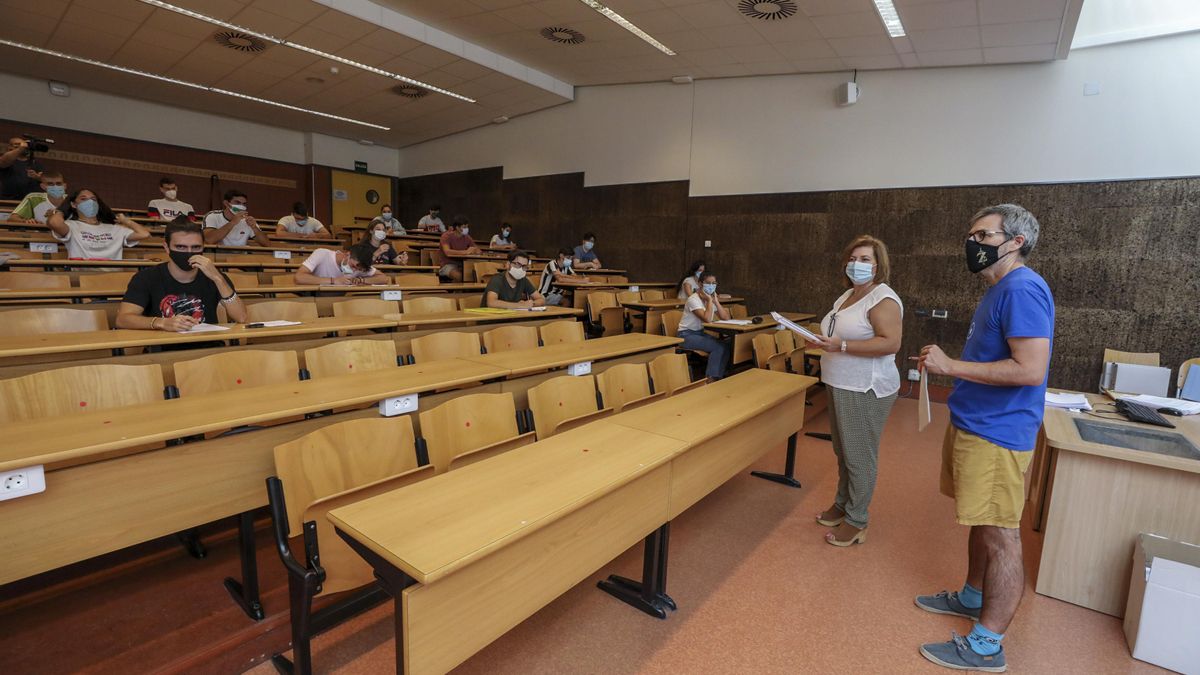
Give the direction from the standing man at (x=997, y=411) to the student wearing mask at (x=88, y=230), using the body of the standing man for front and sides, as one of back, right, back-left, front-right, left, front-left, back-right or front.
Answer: front

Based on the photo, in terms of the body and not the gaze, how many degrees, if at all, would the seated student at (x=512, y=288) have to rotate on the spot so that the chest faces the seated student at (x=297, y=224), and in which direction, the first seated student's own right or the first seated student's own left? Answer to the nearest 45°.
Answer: approximately 135° to the first seated student's own right

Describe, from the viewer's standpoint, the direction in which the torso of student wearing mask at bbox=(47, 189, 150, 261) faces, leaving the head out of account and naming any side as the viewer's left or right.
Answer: facing the viewer

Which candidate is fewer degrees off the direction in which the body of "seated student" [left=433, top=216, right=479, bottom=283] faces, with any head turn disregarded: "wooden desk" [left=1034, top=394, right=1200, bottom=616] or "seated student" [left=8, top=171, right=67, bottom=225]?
the wooden desk

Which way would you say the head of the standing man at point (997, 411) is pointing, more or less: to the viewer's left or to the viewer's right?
to the viewer's left

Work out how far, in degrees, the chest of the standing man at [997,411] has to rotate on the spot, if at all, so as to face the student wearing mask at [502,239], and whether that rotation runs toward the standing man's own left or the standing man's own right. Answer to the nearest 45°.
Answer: approximately 45° to the standing man's own right

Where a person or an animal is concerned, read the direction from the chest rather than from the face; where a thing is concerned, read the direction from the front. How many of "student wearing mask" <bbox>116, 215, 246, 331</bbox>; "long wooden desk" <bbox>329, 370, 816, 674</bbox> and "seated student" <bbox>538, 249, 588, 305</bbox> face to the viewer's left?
0

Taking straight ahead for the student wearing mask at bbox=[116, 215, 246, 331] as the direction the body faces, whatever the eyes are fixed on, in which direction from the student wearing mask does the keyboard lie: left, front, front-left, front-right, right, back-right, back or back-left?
front-left

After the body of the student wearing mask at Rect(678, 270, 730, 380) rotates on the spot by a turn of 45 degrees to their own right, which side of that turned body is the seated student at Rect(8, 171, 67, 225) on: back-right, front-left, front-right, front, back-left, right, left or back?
right

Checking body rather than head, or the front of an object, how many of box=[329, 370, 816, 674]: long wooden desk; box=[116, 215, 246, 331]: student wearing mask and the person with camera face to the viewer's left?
0

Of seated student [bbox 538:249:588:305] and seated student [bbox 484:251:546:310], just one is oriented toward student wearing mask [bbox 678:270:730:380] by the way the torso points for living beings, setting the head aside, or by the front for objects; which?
seated student [bbox 538:249:588:305]

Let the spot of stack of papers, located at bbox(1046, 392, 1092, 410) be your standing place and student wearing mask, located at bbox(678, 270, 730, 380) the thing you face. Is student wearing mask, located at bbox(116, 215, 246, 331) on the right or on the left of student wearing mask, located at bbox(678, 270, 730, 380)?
left

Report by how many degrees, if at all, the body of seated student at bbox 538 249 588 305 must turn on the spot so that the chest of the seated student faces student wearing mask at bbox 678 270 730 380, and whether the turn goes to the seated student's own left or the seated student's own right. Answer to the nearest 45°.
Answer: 0° — they already face them

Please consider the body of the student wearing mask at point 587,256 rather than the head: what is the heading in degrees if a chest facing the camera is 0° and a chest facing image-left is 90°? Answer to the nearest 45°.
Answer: approximately 315°
